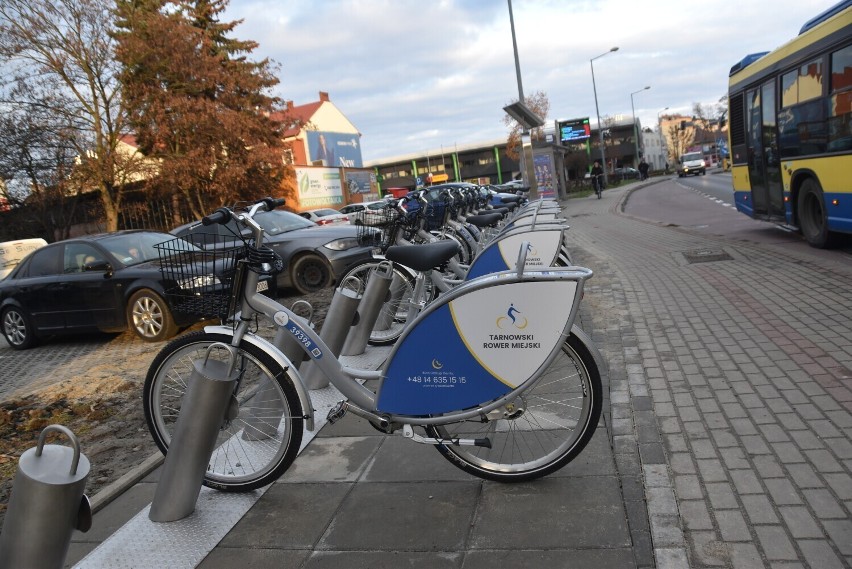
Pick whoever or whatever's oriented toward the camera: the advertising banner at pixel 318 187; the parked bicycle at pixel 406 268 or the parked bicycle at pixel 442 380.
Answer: the advertising banner

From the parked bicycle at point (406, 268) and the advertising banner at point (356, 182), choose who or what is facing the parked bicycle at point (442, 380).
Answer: the advertising banner

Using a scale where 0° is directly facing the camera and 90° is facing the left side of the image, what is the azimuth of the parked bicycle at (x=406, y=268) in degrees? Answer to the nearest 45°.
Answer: approximately 90°

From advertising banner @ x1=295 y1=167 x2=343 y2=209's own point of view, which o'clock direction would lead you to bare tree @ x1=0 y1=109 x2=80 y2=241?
The bare tree is roughly at 1 o'clock from the advertising banner.

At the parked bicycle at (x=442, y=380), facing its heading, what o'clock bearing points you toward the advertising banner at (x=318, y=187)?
The advertising banner is roughly at 3 o'clock from the parked bicycle.

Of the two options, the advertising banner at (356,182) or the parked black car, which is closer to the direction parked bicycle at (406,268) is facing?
the parked black car

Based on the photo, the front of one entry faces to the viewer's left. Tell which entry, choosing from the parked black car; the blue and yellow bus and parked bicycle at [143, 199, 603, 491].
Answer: the parked bicycle

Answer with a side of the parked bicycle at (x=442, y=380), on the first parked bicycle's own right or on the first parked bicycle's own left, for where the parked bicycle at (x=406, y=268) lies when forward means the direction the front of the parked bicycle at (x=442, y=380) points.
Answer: on the first parked bicycle's own right

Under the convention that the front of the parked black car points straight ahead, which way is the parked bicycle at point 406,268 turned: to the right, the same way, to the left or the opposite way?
the opposite way

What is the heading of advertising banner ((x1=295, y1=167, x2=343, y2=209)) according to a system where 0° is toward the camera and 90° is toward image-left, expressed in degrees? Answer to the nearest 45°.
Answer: approximately 0°

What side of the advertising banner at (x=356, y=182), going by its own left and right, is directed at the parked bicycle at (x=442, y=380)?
front

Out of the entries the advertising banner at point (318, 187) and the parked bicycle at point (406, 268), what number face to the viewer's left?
1

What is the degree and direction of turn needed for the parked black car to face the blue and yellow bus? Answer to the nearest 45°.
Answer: approximately 45° to its left

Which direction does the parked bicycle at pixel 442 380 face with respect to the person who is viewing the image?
facing to the left of the viewer

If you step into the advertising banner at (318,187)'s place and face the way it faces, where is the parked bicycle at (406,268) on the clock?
The parked bicycle is roughly at 12 o'clock from the advertising banner.

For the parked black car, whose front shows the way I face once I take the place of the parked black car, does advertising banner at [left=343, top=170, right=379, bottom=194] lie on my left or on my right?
on my left

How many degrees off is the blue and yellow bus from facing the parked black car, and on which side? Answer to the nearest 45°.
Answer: approximately 90° to its right

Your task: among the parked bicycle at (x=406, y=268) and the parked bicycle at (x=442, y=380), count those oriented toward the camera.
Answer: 0

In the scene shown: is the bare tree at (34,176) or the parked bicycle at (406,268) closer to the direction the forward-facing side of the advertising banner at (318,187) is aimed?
the parked bicycle

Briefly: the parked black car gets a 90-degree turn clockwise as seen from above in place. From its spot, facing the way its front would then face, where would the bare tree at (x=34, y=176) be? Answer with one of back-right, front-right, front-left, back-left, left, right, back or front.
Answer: back-right

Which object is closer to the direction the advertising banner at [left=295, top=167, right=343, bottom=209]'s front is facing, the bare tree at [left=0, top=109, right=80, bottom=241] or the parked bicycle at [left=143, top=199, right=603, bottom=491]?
the parked bicycle

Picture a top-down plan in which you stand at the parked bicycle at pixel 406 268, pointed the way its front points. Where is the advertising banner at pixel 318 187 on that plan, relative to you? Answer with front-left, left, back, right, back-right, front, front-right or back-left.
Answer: right
